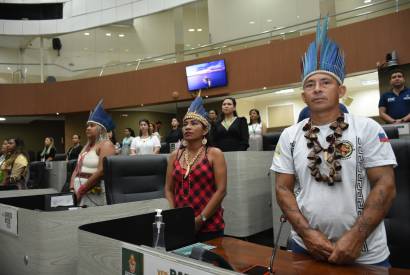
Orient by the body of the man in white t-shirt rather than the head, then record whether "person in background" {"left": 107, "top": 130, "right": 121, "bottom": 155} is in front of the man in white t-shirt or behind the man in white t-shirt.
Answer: behind

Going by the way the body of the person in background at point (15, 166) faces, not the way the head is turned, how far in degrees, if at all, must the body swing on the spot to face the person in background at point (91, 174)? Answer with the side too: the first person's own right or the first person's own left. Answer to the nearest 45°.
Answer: approximately 45° to the first person's own left

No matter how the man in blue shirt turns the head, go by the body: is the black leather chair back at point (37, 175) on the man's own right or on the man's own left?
on the man's own right

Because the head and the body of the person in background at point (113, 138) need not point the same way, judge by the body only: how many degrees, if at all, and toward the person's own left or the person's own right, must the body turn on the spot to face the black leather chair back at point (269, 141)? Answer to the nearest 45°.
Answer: approximately 90° to the person's own left

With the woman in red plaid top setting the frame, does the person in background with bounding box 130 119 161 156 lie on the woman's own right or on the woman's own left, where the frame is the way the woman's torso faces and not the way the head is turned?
on the woman's own right

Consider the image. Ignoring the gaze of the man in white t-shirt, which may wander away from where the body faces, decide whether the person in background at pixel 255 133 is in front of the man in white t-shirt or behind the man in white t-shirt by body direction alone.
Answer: behind
